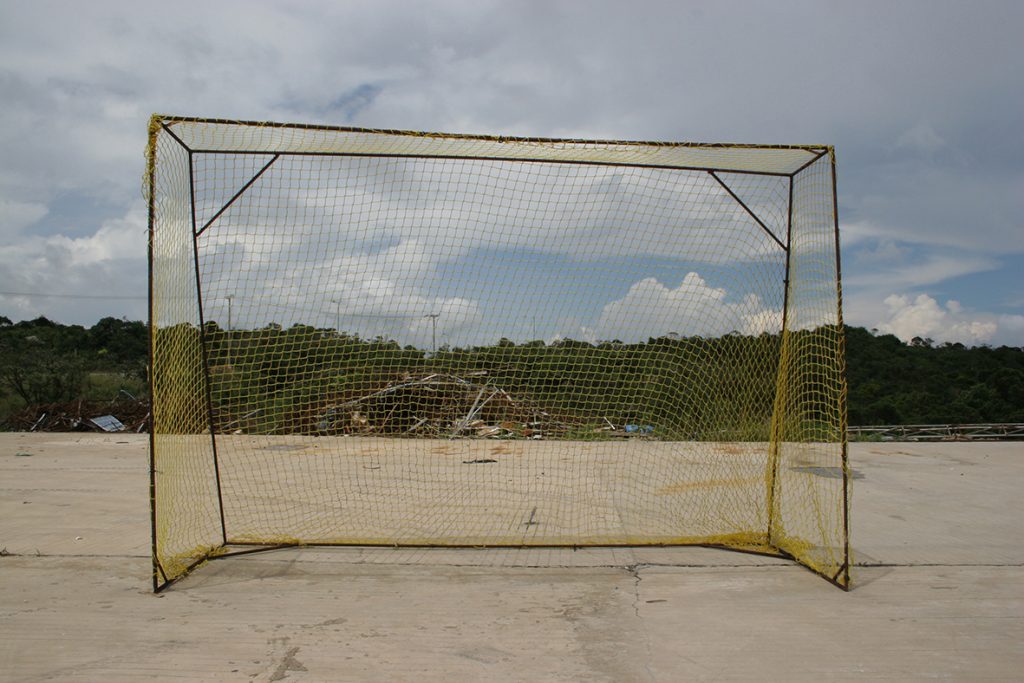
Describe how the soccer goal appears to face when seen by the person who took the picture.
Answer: facing the viewer

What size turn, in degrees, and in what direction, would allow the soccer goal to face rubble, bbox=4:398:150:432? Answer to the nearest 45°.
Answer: approximately 135° to its right

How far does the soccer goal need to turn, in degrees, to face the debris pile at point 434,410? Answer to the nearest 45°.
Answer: approximately 180°
